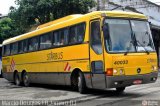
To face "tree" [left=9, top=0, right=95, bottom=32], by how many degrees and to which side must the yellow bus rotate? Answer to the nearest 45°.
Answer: approximately 135° to its left

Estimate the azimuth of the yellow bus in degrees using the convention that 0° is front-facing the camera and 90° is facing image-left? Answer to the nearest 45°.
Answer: approximately 315°
